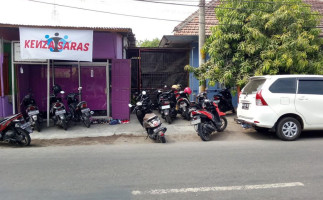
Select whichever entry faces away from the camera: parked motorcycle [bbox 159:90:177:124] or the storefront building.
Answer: the parked motorcycle

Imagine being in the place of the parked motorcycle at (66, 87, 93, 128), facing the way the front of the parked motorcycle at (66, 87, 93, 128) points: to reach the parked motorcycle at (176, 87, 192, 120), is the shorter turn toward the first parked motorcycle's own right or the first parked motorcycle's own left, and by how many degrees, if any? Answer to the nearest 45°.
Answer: approximately 135° to the first parked motorcycle's own right

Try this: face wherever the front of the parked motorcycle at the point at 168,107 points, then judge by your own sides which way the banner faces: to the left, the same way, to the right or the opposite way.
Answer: the opposite way

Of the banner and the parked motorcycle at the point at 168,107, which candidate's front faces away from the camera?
the parked motorcycle

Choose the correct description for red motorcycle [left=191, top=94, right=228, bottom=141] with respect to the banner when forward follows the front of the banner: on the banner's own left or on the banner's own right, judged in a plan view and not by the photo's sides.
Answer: on the banner's own left

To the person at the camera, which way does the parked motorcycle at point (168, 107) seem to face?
facing away from the viewer

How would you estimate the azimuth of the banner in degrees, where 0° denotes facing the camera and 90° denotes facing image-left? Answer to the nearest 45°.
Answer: approximately 0°

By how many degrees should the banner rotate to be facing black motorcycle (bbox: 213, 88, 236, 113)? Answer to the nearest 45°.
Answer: approximately 90° to its left

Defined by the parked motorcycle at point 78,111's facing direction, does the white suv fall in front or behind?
behind

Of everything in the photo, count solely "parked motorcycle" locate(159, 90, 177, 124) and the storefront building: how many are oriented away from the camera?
1

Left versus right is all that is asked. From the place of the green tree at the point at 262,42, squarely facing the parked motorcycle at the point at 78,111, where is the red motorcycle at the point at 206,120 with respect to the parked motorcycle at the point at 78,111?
left

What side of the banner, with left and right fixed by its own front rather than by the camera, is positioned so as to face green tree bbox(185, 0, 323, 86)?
left
